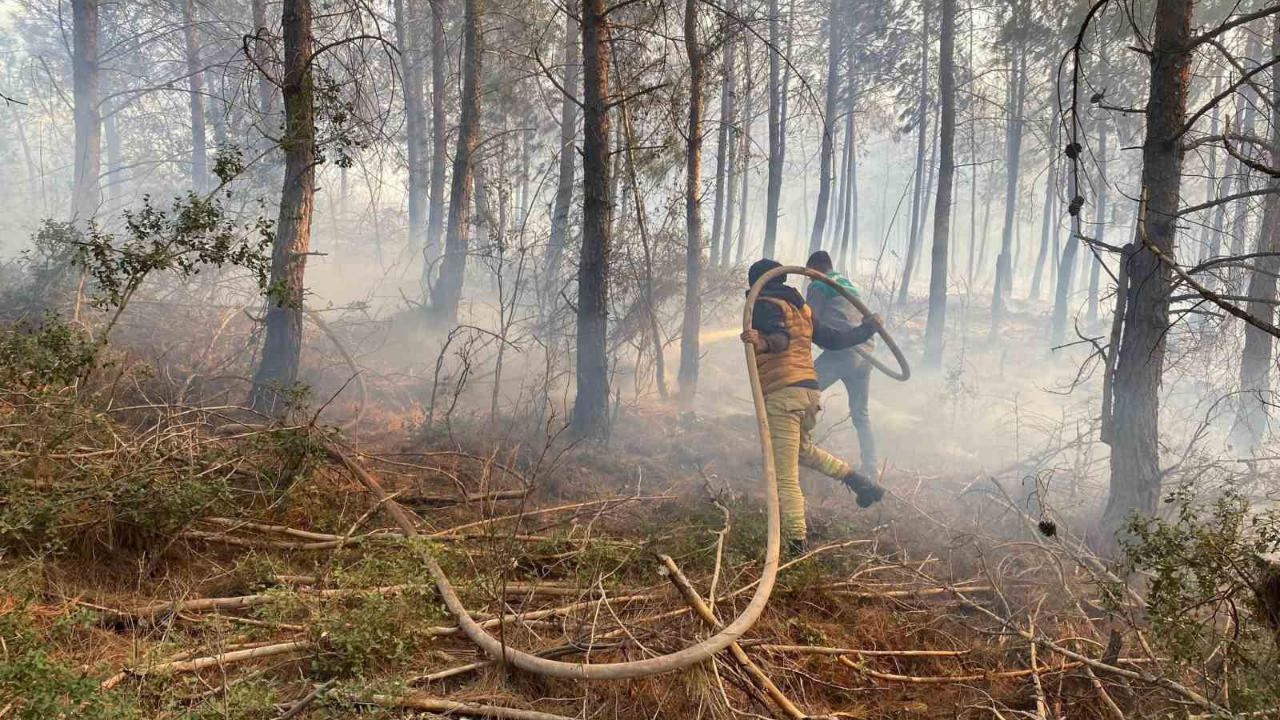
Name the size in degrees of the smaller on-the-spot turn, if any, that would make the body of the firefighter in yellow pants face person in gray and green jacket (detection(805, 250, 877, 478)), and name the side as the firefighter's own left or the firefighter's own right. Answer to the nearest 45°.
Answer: approximately 45° to the firefighter's own right

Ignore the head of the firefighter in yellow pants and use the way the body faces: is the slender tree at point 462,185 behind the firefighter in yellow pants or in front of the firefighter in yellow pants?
in front

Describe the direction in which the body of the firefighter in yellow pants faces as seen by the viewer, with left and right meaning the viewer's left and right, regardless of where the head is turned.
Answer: facing away from the viewer and to the left of the viewer

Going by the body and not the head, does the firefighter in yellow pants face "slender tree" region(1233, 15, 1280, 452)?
no

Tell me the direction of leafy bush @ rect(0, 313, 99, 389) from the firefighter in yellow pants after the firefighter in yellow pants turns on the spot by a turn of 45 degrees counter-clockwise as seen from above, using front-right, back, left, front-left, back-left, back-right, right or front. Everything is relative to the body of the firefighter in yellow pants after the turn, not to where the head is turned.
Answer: front-left

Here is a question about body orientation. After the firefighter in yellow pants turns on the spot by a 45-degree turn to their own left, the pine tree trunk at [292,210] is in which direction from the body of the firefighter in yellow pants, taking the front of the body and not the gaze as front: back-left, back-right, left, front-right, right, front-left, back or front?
front

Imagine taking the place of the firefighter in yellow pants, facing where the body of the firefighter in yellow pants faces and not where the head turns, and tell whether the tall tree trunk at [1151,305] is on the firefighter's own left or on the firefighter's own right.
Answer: on the firefighter's own right

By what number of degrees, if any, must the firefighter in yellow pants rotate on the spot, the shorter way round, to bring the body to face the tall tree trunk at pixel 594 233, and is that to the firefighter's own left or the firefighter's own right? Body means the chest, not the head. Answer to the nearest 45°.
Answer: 0° — they already face it

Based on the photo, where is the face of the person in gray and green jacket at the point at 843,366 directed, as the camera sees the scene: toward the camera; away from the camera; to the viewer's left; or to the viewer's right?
away from the camera

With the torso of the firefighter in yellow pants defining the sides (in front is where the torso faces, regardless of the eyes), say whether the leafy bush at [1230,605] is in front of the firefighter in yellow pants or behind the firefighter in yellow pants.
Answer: behind

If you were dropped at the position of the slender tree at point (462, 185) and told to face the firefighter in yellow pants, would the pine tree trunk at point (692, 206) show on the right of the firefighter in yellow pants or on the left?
left

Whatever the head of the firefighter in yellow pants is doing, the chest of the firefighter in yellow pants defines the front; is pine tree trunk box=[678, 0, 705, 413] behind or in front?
in front

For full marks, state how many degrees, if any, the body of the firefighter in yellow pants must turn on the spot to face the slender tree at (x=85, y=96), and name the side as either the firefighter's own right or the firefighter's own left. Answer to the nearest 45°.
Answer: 0° — they already face it
